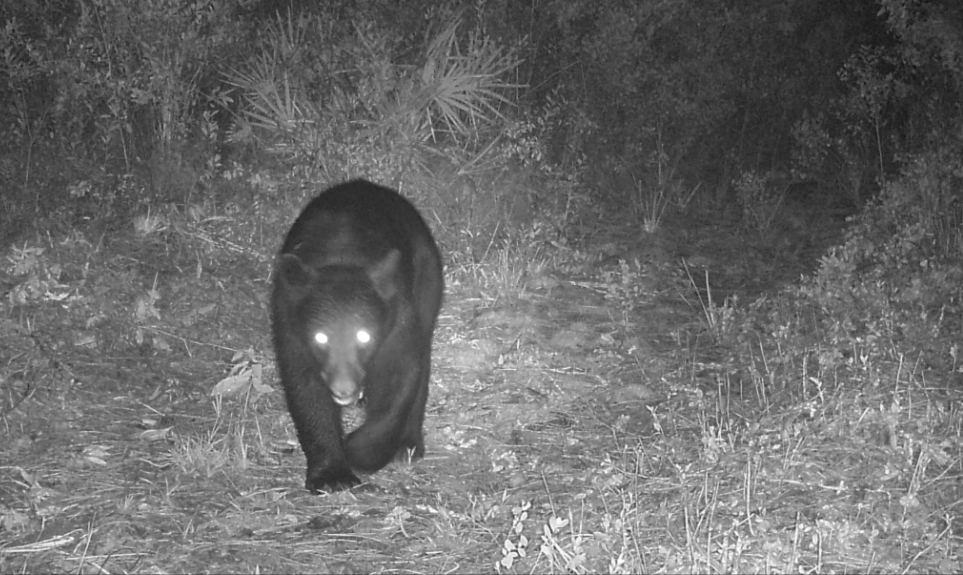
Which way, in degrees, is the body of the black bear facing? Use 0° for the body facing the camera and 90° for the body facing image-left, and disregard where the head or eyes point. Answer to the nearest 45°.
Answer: approximately 0°
